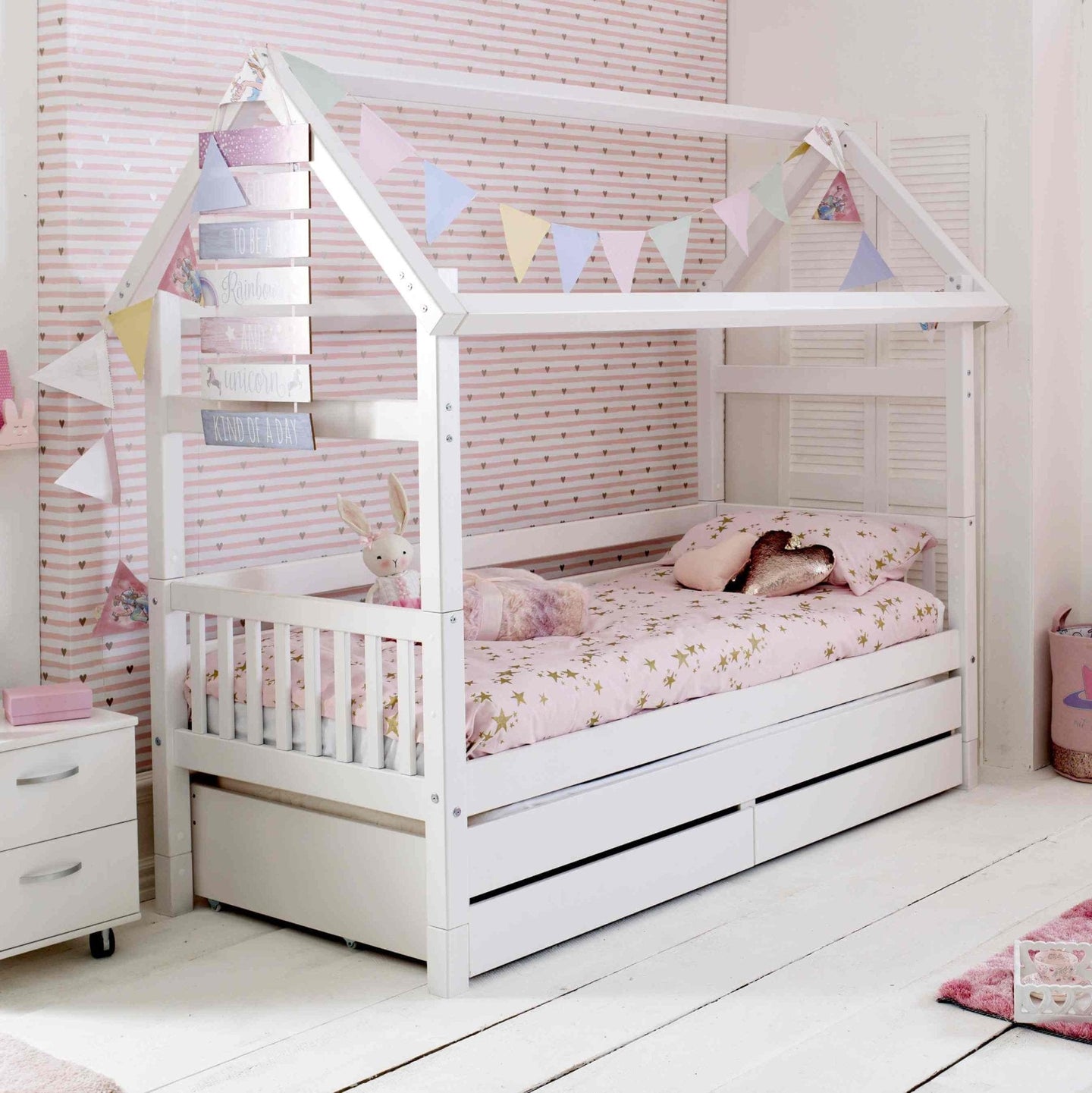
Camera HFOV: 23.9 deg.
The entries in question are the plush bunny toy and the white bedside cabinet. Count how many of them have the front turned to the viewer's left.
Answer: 0

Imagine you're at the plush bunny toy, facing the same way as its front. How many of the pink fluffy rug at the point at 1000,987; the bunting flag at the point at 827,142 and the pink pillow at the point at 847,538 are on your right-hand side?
0

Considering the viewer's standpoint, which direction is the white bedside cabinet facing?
facing the viewer and to the right of the viewer

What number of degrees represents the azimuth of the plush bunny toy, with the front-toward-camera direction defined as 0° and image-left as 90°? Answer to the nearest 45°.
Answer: approximately 0°

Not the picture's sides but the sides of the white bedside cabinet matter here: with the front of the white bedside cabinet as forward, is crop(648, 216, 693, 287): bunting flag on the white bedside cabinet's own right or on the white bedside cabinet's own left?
on the white bedside cabinet's own left

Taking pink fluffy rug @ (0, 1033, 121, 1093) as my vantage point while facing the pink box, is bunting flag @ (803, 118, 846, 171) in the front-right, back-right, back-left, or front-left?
front-right
